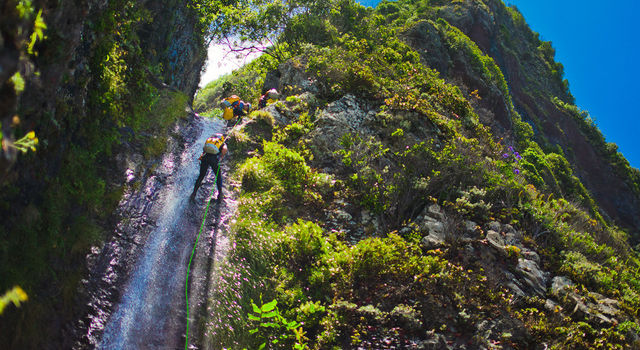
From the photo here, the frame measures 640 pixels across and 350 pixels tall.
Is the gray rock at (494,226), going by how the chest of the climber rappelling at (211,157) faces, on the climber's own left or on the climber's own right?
on the climber's own right

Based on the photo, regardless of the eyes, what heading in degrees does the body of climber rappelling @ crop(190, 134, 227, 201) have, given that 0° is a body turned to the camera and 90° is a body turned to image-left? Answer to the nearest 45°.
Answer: approximately 180°
